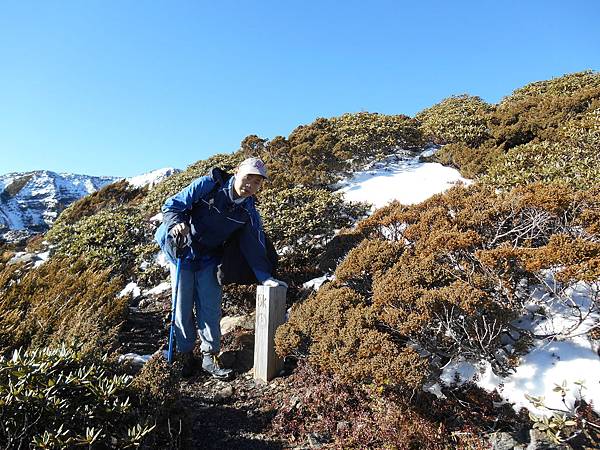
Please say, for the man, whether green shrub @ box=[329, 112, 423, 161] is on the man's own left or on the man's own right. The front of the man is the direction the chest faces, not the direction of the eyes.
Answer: on the man's own left

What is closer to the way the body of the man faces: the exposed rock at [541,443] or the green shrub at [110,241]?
the exposed rock

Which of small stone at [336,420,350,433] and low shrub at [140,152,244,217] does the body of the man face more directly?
the small stone

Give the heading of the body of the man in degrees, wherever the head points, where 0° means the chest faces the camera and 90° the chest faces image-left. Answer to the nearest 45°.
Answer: approximately 315°

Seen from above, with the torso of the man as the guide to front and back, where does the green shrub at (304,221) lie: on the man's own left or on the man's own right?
on the man's own left

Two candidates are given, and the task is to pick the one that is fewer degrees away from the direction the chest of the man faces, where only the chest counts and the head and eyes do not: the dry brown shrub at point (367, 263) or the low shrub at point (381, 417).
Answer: the low shrub

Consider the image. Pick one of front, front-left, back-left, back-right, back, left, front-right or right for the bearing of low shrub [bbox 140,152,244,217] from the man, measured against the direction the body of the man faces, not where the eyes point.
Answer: back-left
